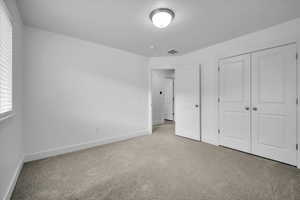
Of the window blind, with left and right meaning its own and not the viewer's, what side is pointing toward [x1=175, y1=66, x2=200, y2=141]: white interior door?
front

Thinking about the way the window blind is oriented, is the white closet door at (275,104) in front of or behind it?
in front

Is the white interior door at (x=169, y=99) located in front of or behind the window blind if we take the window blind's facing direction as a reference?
in front

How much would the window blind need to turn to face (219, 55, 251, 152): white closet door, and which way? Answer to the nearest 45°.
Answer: approximately 45° to its right

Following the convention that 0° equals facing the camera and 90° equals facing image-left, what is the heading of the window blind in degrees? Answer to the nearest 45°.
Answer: approximately 270°
